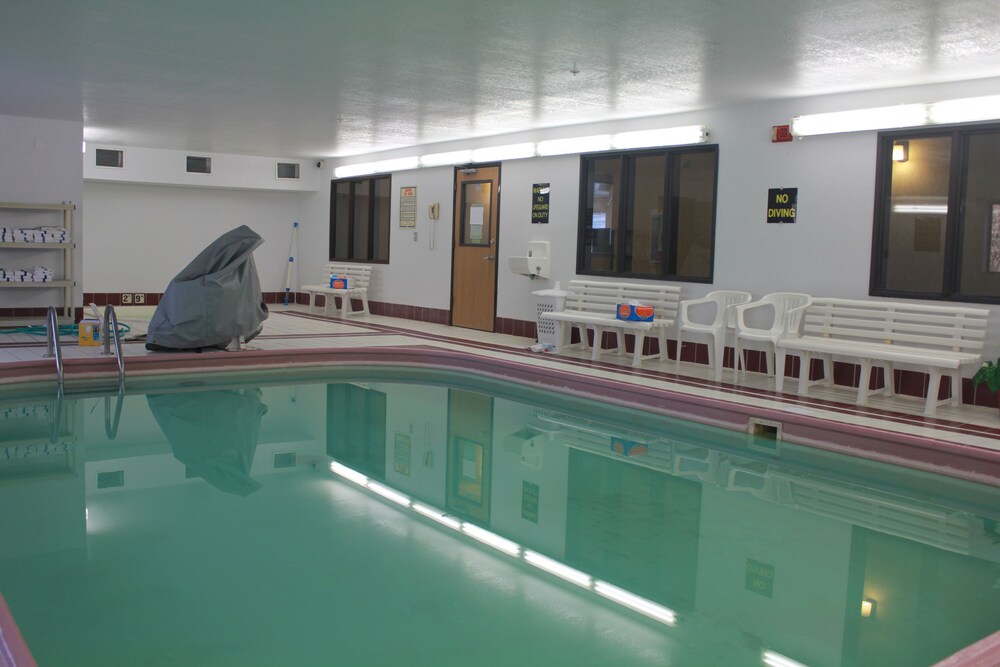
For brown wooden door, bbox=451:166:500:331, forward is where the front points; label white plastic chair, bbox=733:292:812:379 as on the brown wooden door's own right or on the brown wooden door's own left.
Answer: on the brown wooden door's own left

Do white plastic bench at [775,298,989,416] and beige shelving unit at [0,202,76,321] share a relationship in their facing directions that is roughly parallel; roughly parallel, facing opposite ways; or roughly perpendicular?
roughly perpendicular

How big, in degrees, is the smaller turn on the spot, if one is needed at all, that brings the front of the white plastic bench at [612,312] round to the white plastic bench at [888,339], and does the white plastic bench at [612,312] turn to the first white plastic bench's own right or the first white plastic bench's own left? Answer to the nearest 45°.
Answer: approximately 90° to the first white plastic bench's own left

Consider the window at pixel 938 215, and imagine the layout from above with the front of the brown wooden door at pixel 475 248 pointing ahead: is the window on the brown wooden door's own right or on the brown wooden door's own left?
on the brown wooden door's own left

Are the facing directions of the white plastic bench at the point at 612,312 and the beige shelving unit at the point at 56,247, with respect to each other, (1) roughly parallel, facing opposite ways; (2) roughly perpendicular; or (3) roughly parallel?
roughly perpendicular

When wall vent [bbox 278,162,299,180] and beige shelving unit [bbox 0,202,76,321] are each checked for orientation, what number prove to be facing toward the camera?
2

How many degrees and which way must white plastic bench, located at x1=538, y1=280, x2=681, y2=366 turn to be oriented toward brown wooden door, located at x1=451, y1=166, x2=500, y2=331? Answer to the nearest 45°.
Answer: approximately 90° to its right

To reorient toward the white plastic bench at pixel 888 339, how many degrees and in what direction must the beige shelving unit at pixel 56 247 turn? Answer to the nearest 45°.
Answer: approximately 45° to its left

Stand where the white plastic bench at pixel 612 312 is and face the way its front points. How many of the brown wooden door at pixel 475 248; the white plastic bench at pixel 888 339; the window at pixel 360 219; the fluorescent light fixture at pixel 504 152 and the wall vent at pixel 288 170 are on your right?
4

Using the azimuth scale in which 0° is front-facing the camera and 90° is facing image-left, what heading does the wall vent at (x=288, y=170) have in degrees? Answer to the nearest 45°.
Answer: approximately 0°

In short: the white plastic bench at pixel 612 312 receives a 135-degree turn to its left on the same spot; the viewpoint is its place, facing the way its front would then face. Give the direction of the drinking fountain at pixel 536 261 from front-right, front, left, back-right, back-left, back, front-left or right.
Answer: back-left
